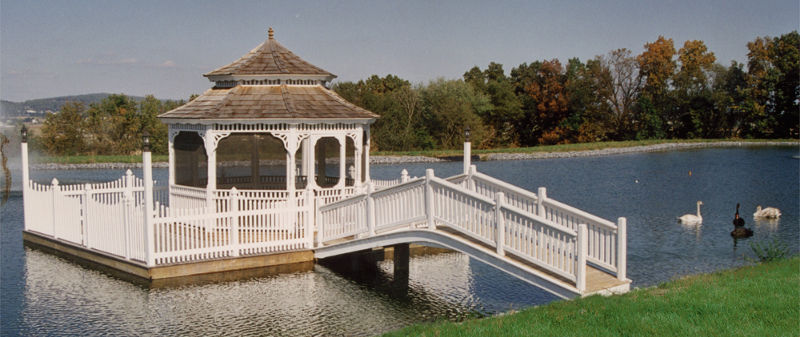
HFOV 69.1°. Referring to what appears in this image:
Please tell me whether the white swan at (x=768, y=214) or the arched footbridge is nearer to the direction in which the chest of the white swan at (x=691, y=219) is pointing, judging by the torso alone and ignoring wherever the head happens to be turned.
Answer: the white swan

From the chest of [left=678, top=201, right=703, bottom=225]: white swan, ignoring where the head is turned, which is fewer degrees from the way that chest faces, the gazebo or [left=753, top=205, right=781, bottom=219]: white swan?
the white swan

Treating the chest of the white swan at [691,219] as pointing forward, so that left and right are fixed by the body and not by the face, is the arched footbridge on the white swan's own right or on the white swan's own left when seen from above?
on the white swan's own right

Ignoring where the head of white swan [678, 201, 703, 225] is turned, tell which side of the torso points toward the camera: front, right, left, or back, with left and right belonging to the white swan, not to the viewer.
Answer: right

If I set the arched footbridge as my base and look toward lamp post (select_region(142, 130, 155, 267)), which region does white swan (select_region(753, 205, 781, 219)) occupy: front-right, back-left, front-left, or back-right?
back-right

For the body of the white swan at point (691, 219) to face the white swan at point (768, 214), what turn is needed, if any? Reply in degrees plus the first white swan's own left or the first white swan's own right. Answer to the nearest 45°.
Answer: approximately 45° to the first white swan's own left

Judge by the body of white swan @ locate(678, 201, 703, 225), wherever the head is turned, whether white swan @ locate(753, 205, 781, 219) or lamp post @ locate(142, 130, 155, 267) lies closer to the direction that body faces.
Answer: the white swan

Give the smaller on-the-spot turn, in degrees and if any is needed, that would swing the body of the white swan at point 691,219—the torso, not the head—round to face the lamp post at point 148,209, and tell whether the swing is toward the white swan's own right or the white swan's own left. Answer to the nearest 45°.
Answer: approximately 135° to the white swan's own right

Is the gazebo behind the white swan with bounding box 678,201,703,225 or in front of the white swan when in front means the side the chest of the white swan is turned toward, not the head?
behind
